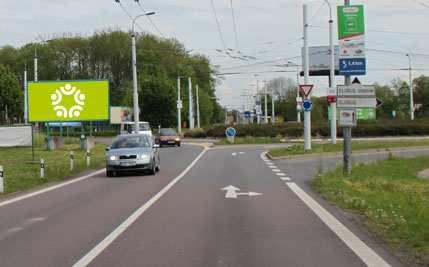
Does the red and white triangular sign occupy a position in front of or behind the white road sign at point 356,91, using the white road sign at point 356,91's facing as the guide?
behind

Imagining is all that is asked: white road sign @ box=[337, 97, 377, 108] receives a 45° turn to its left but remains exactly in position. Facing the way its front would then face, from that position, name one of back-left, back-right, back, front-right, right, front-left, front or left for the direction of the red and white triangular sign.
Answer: back-left

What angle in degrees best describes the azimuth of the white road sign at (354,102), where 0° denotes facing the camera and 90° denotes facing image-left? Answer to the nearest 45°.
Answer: approximately 0°

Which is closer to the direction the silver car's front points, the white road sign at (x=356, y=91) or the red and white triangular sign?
the white road sign

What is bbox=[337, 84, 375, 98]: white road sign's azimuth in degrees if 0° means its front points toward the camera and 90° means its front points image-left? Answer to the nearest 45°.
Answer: approximately 0°

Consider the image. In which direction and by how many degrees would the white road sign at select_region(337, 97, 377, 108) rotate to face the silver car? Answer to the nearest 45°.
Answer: approximately 90° to its right
